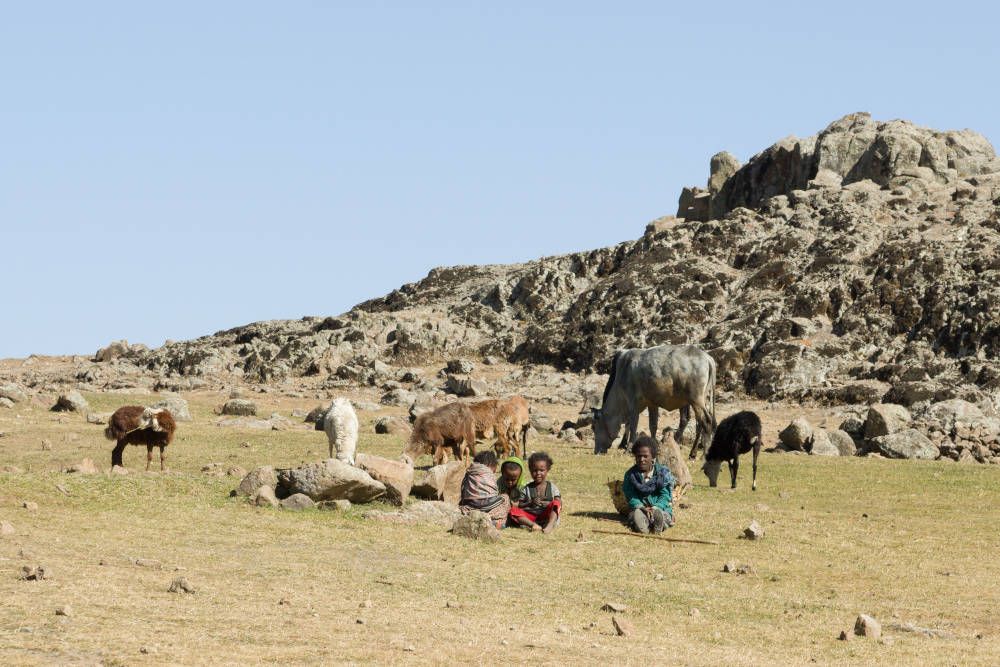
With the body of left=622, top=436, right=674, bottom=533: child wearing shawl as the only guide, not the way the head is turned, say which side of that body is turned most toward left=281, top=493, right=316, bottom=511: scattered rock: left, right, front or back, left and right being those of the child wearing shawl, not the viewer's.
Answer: right

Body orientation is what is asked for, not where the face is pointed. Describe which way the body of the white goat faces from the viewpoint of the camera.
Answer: away from the camera

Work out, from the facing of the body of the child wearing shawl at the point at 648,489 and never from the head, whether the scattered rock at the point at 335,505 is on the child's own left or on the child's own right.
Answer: on the child's own right

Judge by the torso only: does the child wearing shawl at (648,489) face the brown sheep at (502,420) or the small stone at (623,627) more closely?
the small stone

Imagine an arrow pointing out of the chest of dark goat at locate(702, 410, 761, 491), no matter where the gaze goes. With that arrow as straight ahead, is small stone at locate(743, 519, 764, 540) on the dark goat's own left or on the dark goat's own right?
on the dark goat's own left

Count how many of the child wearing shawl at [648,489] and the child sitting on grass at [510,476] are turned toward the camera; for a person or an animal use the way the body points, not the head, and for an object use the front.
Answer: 2

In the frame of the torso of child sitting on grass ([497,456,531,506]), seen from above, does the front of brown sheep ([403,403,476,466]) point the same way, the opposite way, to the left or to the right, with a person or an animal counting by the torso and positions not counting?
to the right

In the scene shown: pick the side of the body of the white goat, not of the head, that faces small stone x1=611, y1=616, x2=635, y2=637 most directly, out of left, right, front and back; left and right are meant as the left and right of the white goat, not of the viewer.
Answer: back

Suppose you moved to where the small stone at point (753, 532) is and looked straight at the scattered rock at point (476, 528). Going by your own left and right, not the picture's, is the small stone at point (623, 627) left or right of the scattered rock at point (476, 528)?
left

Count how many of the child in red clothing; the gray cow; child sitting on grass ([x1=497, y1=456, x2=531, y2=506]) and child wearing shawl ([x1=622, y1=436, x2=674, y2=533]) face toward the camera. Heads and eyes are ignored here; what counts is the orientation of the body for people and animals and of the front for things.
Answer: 3

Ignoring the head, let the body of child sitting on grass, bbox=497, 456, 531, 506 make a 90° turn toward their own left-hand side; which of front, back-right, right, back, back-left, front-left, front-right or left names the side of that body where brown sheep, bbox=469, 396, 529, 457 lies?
left

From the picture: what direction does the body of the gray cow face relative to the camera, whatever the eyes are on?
to the viewer's left

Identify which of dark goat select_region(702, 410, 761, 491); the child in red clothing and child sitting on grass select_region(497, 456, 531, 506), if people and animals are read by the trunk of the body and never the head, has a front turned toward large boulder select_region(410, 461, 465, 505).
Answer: the dark goat

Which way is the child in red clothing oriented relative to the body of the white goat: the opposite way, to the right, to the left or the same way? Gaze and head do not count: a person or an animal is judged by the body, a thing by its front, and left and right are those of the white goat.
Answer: the opposite way

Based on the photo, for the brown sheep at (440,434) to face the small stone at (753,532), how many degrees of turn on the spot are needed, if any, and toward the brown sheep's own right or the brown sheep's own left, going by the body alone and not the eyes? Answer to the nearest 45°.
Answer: approximately 135° to the brown sheep's own left

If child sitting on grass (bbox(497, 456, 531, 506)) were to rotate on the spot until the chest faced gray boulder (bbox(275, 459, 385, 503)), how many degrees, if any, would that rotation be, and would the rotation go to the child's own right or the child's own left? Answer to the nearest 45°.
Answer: approximately 90° to the child's own right

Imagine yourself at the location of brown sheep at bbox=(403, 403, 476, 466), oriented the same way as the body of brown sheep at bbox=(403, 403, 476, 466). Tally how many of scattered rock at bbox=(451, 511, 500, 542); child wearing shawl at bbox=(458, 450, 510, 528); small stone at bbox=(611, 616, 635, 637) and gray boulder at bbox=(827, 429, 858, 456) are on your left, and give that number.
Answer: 3
